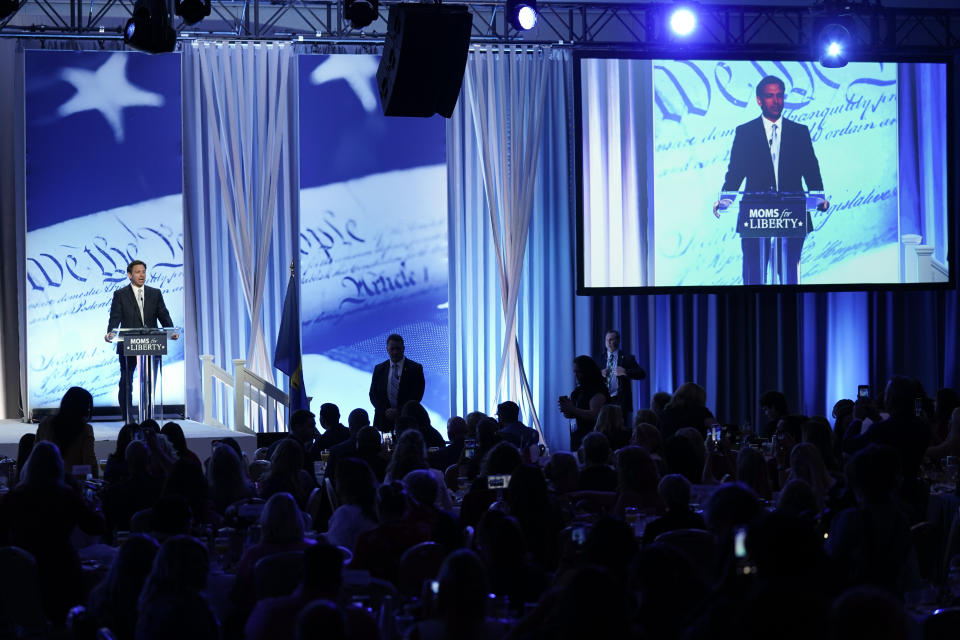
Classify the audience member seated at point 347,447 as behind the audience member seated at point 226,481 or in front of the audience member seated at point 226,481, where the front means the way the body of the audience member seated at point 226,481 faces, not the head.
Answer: in front

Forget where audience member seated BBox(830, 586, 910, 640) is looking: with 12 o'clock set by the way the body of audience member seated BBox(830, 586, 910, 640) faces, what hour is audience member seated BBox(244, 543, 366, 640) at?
audience member seated BBox(244, 543, 366, 640) is roughly at 10 o'clock from audience member seated BBox(830, 586, 910, 640).

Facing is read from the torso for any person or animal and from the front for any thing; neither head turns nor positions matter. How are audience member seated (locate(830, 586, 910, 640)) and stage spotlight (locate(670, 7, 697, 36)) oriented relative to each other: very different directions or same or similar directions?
very different directions

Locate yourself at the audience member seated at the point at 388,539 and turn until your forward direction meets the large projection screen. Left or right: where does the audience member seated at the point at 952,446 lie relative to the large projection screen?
right

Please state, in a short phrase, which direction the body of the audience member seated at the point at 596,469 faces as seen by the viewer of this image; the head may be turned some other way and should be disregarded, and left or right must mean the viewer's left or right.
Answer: facing away from the viewer

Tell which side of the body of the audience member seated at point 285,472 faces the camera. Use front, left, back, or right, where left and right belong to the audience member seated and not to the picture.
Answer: back

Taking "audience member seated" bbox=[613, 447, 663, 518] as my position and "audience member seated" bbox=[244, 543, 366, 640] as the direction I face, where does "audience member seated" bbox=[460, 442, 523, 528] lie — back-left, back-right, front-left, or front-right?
front-right

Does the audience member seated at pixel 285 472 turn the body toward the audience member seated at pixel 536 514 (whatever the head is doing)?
no

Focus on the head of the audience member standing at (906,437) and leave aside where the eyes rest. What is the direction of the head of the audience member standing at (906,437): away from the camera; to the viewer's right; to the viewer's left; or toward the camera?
away from the camera

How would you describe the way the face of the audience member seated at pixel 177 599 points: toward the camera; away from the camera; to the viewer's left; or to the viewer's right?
away from the camera

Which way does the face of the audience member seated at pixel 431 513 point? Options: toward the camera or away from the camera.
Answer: away from the camera

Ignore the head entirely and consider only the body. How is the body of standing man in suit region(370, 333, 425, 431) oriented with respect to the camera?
toward the camera

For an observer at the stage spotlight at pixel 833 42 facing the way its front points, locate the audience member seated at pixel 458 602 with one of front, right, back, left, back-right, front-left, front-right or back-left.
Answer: front

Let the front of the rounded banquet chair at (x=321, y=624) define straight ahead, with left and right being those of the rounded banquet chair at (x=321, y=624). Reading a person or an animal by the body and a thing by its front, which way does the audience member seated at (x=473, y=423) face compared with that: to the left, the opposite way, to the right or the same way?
the same way

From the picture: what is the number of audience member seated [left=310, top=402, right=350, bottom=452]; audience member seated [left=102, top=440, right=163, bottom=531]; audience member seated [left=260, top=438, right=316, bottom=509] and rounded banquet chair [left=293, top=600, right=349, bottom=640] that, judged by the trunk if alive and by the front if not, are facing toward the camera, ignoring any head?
0

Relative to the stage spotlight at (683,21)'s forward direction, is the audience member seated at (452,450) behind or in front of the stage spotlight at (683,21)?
in front

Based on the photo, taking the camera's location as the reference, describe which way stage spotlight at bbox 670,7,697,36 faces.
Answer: facing the viewer

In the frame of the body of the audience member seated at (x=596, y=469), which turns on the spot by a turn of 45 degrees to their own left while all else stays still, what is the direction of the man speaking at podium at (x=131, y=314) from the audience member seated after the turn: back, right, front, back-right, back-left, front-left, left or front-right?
front

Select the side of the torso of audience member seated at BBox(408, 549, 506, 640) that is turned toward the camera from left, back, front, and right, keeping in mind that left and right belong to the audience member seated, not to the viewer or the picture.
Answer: back

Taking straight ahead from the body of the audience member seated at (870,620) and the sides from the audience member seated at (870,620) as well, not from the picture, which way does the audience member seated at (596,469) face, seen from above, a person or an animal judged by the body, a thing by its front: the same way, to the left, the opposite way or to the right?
the same way

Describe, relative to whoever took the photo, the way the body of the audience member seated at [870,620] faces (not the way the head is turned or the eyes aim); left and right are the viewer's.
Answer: facing away from the viewer

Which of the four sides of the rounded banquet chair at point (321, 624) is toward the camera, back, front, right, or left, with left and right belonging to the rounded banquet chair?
back

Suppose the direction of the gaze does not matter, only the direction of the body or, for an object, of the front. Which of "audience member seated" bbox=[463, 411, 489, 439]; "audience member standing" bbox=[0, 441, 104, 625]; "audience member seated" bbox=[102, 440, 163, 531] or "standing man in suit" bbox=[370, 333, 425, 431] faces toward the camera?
the standing man in suit

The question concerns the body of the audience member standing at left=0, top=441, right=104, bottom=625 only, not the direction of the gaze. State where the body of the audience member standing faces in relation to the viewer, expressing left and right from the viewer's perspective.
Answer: facing away from the viewer
